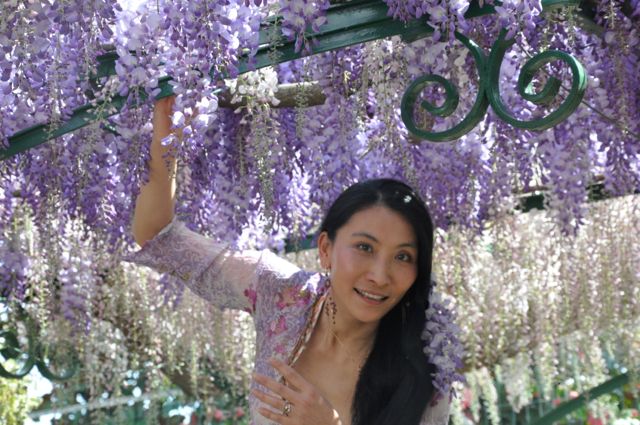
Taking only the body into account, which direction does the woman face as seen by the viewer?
toward the camera
